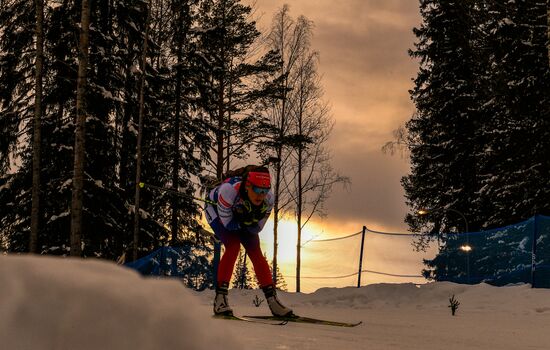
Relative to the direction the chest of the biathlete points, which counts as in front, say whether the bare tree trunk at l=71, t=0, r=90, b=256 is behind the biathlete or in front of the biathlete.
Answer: behind

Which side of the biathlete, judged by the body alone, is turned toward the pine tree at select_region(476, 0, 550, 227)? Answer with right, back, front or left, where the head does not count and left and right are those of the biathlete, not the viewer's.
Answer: left

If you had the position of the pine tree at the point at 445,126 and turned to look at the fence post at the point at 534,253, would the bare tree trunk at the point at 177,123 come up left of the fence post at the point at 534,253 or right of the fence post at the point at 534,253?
right

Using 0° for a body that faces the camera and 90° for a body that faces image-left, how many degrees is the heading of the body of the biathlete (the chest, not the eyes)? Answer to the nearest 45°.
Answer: approximately 315°

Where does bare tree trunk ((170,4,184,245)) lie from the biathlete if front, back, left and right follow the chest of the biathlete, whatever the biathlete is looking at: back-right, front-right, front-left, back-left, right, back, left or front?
back-left

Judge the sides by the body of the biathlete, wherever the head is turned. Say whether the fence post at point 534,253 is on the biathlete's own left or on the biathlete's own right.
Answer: on the biathlete's own left

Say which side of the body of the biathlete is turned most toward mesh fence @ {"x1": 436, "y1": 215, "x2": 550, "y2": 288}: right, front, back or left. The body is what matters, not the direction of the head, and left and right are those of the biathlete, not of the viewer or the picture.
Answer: left
